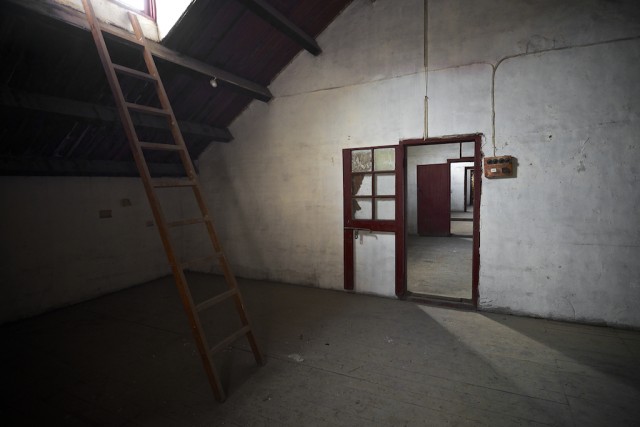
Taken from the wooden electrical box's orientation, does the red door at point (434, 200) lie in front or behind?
behind

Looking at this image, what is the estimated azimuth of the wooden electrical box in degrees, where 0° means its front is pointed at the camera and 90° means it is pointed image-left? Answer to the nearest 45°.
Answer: approximately 0°
